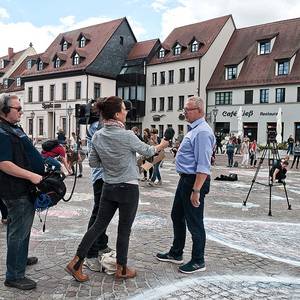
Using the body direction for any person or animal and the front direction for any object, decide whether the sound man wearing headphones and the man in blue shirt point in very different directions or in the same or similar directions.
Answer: very different directions

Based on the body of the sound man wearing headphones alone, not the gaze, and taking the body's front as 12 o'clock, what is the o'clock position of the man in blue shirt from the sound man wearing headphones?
The man in blue shirt is roughly at 12 o'clock from the sound man wearing headphones.

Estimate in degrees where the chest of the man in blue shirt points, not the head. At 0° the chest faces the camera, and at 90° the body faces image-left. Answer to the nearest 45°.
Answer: approximately 90°

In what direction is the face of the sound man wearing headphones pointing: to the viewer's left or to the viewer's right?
to the viewer's right

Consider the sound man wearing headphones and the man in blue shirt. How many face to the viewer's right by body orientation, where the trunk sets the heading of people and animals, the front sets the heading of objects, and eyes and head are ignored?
1

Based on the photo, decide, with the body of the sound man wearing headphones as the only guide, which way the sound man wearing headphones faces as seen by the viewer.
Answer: to the viewer's right

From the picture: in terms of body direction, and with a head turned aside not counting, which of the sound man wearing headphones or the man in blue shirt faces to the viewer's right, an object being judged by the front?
the sound man wearing headphones
